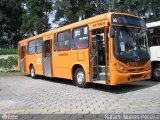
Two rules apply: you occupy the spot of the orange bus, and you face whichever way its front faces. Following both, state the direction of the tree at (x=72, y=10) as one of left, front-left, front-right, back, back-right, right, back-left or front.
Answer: back-left
